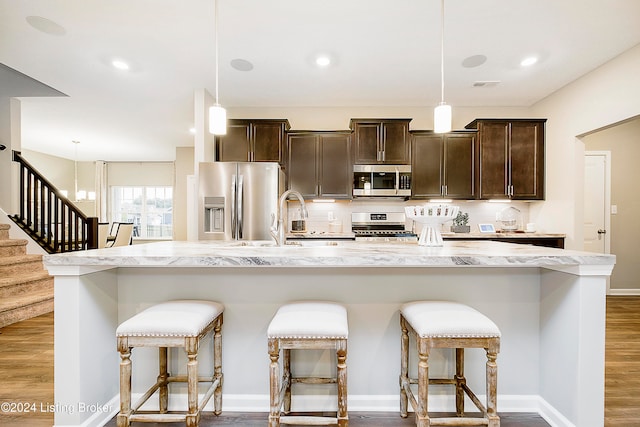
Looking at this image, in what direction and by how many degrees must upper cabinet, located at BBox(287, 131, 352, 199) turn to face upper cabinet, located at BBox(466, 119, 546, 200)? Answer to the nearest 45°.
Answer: approximately 90° to its left

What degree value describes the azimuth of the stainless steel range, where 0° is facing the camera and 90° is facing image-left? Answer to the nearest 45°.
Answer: approximately 0°

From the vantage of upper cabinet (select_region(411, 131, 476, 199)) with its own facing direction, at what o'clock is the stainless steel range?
The stainless steel range is roughly at 3 o'clock from the upper cabinet.

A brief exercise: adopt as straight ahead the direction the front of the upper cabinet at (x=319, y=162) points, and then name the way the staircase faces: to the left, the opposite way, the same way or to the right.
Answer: to the left

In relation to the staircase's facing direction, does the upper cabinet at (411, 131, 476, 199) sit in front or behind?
in front

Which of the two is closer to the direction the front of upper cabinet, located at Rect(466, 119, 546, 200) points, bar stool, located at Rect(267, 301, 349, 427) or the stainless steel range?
the bar stool

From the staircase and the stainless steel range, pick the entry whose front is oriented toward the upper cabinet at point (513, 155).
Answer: the staircase

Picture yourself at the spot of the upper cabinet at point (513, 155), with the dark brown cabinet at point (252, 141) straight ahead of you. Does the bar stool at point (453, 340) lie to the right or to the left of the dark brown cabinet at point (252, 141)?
left

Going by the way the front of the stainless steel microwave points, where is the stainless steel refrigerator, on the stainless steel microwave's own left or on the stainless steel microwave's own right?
on the stainless steel microwave's own right
